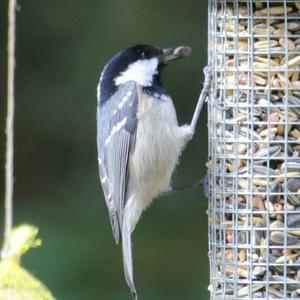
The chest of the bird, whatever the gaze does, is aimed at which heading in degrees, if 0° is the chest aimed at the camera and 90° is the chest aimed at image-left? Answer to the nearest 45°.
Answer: approximately 270°

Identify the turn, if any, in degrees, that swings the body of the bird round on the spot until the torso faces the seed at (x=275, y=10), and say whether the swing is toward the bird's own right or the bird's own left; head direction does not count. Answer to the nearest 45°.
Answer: approximately 45° to the bird's own right

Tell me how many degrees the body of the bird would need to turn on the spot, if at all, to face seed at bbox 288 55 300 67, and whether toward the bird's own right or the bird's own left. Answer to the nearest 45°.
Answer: approximately 45° to the bird's own right

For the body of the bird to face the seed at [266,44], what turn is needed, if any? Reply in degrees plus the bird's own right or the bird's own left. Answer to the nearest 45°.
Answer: approximately 45° to the bird's own right
